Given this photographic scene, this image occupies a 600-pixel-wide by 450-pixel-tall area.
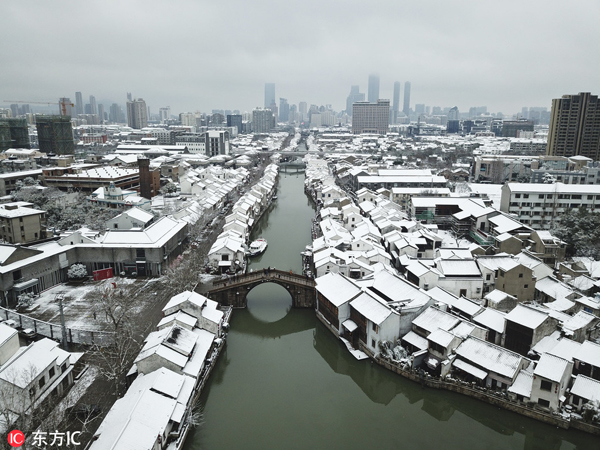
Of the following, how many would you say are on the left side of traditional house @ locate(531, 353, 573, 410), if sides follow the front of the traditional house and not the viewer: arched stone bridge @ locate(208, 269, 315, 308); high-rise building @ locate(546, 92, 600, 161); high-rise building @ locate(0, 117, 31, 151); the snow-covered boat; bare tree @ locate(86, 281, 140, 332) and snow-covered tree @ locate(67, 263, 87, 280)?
0

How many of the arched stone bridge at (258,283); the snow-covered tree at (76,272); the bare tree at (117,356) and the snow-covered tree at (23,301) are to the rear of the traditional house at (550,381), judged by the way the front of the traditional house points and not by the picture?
0

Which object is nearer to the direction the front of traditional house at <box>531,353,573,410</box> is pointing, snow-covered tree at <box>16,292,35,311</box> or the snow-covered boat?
the snow-covered tree

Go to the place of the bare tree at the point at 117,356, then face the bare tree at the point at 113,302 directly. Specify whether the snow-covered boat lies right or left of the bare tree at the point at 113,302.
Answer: right

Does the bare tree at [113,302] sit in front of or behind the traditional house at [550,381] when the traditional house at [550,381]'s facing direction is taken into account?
in front

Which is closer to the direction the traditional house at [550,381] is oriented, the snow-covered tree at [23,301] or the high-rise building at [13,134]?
the snow-covered tree

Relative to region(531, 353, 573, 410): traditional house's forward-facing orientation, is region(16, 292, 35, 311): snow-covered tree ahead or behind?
ahead

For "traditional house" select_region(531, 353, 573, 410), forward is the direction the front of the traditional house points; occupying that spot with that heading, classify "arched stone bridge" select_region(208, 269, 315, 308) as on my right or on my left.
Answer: on my right

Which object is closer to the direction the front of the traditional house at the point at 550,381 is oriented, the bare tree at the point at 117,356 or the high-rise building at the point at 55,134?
the bare tree

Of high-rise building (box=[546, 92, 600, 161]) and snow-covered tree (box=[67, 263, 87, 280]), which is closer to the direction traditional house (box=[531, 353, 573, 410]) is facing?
the snow-covered tree

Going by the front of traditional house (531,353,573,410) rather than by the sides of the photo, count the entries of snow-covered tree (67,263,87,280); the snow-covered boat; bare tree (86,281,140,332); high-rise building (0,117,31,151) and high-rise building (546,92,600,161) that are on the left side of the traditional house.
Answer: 0

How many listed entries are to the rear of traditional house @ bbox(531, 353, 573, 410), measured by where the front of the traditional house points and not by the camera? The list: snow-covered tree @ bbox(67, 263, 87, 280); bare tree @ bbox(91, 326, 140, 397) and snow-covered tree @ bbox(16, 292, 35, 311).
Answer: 0

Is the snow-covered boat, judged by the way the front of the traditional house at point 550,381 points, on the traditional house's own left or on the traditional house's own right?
on the traditional house's own right

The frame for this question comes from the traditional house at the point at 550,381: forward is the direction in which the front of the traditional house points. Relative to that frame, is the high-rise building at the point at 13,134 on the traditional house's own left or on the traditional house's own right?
on the traditional house's own right

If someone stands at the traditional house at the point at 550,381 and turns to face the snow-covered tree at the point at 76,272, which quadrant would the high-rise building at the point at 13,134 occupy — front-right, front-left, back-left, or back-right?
front-right

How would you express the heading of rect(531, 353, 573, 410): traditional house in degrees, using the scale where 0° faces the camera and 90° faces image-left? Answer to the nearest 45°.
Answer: approximately 45°
